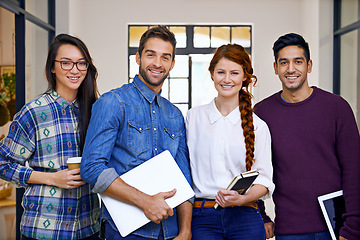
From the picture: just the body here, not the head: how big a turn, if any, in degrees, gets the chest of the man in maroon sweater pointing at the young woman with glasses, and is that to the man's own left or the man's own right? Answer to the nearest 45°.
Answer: approximately 45° to the man's own right

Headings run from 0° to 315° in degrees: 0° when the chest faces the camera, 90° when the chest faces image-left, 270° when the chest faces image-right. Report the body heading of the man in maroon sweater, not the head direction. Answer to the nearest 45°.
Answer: approximately 0°

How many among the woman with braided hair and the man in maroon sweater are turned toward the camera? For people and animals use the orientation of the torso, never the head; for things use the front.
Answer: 2

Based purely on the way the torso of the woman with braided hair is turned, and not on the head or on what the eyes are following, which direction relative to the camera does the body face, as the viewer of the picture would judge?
toward the camera

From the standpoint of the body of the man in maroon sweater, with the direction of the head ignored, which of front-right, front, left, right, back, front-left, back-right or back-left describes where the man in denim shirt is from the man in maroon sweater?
front-right

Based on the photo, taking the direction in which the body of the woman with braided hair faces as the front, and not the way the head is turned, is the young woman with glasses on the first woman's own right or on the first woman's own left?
on the first woman's own right
